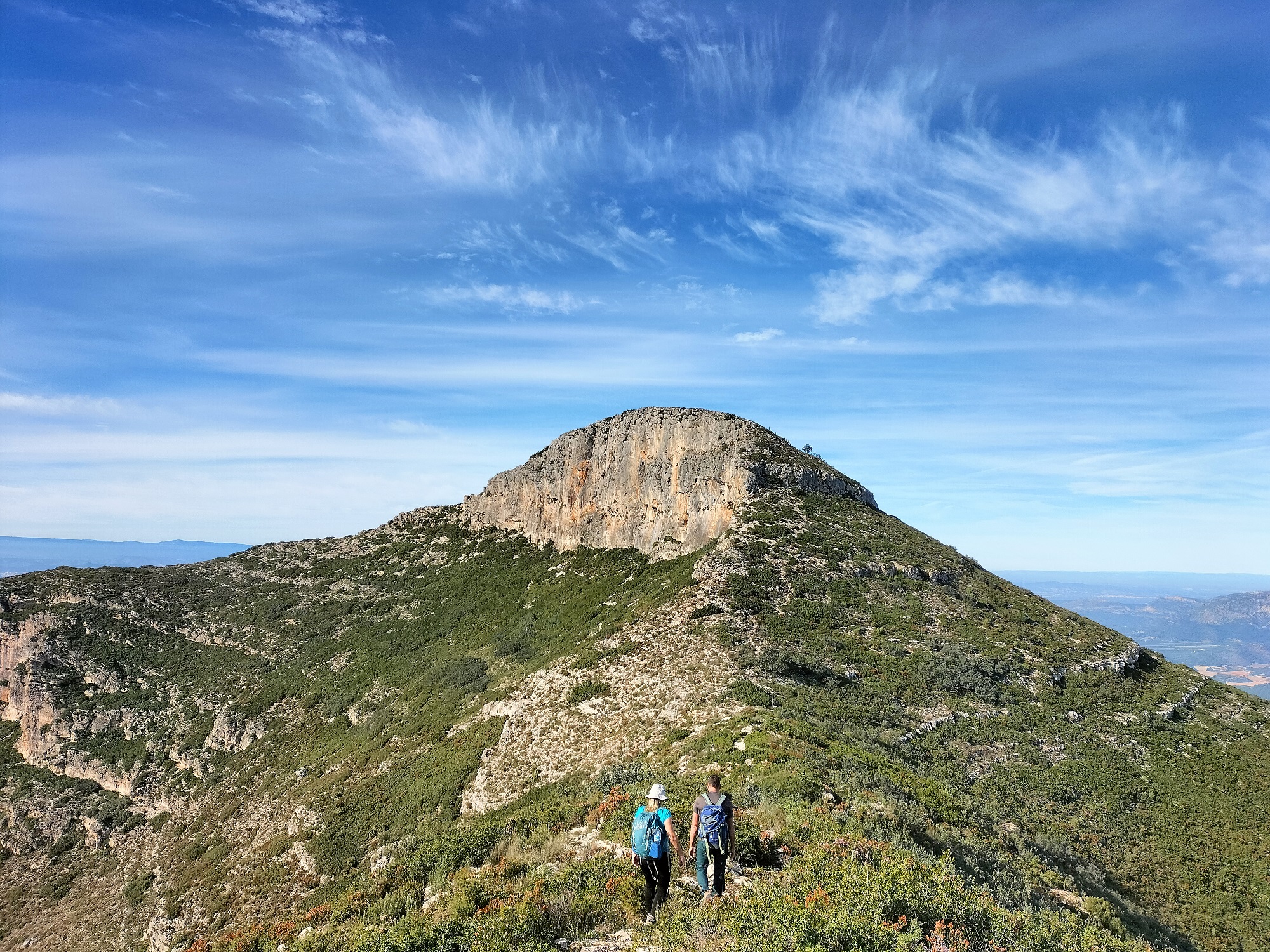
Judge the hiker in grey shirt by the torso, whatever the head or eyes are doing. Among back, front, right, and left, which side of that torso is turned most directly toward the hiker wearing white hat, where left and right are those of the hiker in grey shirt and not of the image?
left

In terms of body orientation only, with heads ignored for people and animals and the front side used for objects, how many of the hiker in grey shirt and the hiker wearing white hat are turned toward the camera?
0

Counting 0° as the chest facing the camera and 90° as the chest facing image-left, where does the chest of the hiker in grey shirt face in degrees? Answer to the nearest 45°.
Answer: approximately 180°

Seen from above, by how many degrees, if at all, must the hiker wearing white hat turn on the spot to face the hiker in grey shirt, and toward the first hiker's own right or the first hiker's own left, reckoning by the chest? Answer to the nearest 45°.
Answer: approximately 45° to the first hiker's own right

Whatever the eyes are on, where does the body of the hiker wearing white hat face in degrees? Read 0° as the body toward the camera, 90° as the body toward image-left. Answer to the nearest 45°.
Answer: approximately 225°
